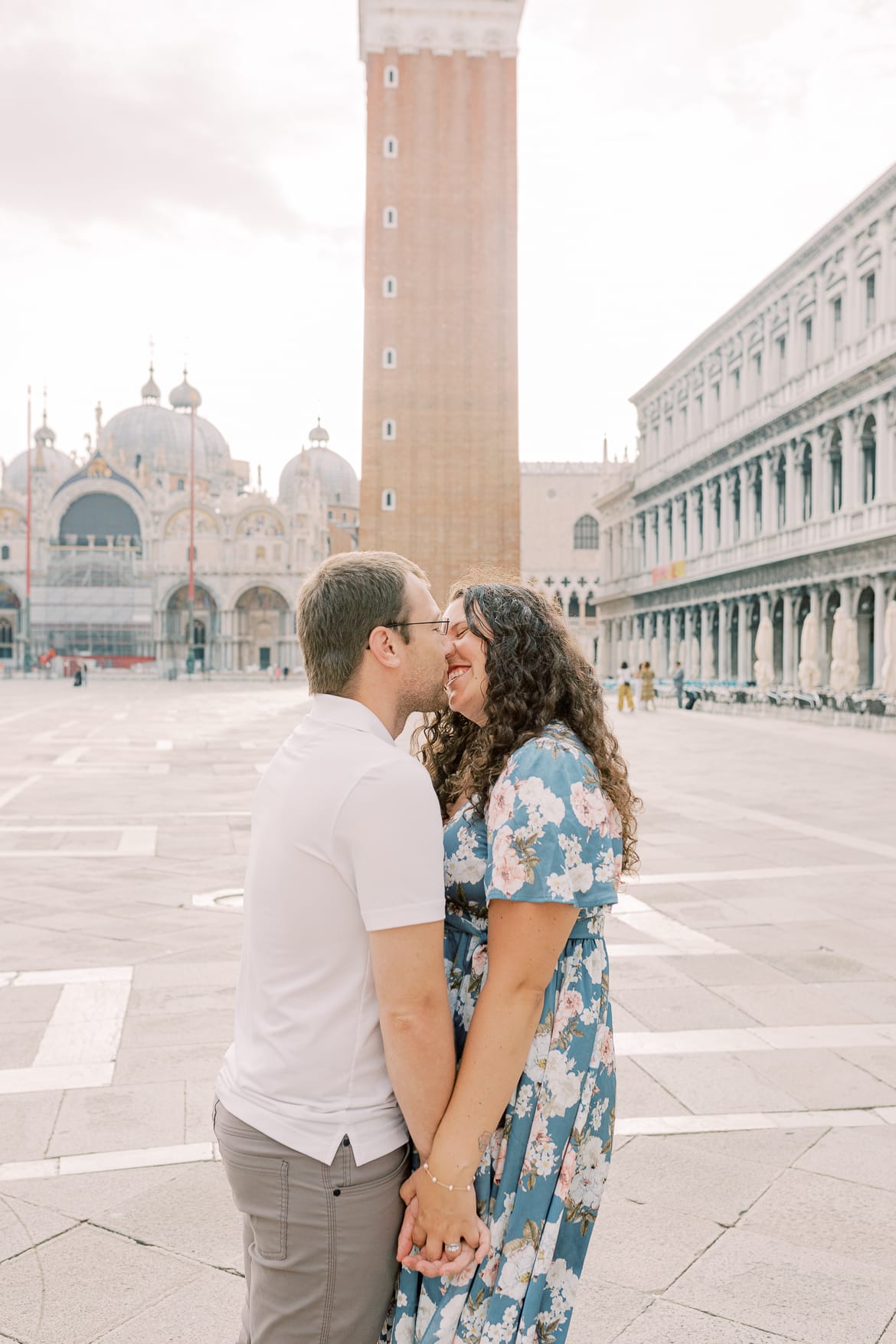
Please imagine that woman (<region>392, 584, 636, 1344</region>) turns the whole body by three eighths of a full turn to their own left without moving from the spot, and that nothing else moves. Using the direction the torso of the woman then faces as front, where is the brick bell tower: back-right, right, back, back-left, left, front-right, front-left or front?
back-left

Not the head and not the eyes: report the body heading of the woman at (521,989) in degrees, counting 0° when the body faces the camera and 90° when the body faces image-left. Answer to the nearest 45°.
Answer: approximately 90°

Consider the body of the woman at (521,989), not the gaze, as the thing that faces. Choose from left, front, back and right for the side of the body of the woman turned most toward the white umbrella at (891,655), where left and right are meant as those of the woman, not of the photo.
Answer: right

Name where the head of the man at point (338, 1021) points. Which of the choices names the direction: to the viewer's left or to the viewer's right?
to the viewer's right

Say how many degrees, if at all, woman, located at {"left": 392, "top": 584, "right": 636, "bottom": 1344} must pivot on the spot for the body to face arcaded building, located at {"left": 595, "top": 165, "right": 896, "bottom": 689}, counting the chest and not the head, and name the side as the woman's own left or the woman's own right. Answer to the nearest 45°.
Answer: approximately 90° to the woman's own right

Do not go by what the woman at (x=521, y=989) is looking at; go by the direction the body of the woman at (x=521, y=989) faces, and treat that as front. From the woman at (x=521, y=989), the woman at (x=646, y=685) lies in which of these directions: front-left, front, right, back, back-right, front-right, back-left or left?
right

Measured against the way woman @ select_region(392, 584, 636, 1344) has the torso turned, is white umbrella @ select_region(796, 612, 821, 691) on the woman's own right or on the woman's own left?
on the woman's own right

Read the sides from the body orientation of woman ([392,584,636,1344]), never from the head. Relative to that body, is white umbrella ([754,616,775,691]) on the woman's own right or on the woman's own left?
on the woman's own right

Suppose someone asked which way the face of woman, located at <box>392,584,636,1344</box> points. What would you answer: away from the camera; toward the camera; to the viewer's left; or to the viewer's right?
to the viewer's left
